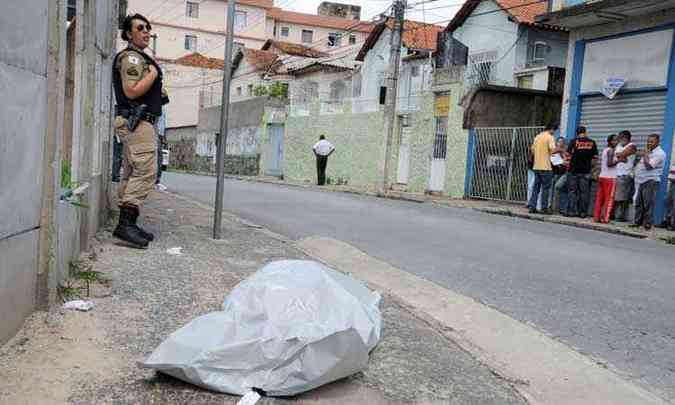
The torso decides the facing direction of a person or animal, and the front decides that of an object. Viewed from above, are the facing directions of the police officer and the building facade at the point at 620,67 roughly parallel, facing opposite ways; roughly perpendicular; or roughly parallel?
roughly parallel, facing opposite ways

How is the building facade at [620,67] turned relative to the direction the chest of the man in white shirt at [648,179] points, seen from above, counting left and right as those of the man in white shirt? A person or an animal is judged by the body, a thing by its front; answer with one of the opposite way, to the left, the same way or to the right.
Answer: the same way

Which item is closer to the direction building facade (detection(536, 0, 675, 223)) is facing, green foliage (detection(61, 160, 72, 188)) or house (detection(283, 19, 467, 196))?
the green foliage

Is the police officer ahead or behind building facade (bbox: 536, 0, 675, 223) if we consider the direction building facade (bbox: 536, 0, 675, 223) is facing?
ahead

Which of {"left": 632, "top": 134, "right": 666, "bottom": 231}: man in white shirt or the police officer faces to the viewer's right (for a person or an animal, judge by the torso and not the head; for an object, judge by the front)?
the police officer

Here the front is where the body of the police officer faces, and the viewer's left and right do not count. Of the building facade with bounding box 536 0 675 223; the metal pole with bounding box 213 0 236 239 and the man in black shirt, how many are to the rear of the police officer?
0

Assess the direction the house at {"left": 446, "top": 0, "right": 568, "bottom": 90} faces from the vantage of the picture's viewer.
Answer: facing the viewer and to the left of the viewer

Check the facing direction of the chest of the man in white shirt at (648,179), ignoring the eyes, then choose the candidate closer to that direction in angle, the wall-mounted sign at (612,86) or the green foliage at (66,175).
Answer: the green foliage

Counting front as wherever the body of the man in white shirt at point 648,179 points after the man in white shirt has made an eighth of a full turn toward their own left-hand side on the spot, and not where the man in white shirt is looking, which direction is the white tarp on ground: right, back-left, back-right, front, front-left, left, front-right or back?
front

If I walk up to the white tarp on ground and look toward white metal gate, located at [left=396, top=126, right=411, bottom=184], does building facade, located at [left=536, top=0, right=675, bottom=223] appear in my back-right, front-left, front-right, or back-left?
front-right

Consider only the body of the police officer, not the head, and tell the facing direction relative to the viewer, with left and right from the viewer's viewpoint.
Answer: facing to the right of the viewer

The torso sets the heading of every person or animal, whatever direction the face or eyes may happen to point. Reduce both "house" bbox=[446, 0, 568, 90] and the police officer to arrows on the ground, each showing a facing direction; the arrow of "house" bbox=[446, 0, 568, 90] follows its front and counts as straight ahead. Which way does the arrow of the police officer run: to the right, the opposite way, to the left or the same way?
the opposite way
